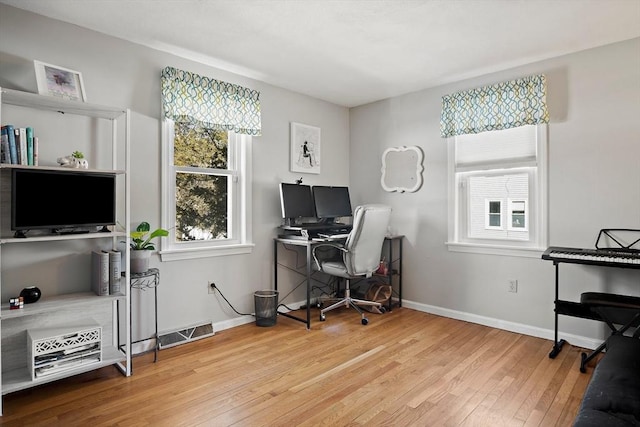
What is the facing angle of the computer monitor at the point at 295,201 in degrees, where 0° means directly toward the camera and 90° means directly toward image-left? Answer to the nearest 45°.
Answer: approximately 315°

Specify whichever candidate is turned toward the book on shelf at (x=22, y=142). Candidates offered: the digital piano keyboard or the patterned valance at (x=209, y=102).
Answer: the digital piano keyboard

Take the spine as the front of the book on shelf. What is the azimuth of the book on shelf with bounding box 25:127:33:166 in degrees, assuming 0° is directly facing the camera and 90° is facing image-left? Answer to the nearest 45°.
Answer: approximately 0°

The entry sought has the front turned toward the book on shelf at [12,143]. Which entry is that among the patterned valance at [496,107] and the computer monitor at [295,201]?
the patterned valance

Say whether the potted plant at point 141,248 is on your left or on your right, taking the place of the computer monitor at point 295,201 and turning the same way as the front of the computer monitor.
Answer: on your right

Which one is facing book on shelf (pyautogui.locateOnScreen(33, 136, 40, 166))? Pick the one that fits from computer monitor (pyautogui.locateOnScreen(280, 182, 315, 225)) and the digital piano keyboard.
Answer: the digital piano keyboard

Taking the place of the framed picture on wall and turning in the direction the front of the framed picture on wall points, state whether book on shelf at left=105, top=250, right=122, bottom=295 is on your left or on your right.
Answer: on your right
